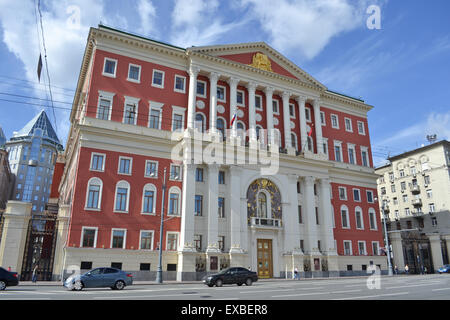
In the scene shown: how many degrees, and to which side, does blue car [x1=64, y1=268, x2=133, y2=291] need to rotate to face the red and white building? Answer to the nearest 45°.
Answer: approximately 135° to its right

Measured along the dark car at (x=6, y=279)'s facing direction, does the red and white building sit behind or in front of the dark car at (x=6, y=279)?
behind

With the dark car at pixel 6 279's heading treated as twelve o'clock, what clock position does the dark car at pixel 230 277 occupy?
the dark car at pixel 230 277 is roughly at 6 o'clock from the dark car at pixel 6 279.

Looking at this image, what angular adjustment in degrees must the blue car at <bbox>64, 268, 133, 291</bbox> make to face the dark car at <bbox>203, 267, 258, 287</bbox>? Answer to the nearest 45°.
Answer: approximately 180°

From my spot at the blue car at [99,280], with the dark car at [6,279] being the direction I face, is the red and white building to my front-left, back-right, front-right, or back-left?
back-right

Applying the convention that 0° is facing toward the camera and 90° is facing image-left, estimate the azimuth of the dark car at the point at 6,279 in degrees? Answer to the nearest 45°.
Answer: approximately 90°

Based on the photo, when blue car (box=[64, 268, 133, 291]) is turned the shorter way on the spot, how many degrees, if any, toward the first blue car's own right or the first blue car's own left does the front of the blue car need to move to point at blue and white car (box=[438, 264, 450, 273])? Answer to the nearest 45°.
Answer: approximately 180°

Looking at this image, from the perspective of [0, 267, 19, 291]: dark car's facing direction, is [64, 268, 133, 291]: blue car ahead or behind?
behind

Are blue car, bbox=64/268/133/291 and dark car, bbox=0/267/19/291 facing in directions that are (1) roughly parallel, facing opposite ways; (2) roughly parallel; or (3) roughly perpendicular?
roughly parallel

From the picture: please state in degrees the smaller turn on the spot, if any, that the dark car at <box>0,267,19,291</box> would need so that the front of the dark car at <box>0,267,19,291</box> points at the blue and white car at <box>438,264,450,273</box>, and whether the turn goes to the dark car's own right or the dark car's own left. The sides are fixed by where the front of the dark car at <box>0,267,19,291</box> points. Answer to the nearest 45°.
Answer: approximately 180°

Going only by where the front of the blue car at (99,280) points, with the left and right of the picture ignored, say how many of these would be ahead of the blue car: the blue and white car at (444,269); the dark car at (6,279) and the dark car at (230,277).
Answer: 1

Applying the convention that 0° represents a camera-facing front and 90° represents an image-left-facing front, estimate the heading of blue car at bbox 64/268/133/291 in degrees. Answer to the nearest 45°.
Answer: approximately 90°

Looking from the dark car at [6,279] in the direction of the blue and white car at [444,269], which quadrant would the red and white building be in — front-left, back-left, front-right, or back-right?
front-left

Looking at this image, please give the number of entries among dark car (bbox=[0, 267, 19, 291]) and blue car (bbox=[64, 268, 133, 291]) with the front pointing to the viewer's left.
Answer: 2
